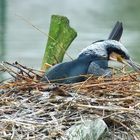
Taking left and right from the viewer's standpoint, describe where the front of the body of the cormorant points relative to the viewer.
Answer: facing to the right of the viewer
